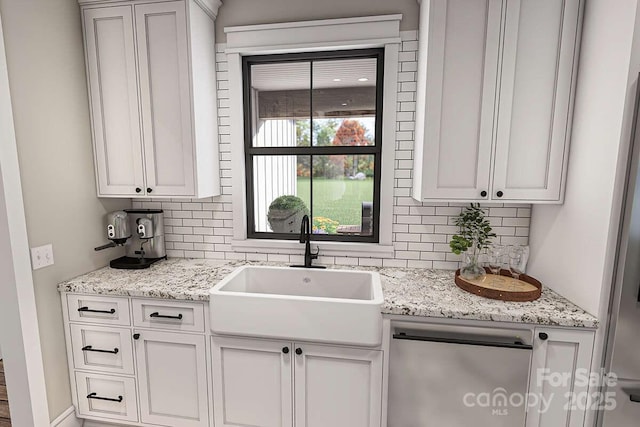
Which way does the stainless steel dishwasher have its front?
toward the camera

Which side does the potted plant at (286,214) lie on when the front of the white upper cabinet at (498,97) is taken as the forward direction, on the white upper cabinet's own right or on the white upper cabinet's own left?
on the white upper cabinet's own right

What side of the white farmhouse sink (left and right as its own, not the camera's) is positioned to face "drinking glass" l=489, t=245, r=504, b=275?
left

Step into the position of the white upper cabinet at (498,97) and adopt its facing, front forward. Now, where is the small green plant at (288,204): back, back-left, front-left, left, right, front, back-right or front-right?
right

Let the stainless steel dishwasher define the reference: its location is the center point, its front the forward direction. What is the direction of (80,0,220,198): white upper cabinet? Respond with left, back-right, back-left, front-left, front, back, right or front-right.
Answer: right

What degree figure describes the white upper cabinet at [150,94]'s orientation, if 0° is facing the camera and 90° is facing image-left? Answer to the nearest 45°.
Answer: approximately 45°

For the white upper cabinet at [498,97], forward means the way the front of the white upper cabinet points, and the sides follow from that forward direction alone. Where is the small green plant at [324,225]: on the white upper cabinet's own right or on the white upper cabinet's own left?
on the white upper cabinet's own right

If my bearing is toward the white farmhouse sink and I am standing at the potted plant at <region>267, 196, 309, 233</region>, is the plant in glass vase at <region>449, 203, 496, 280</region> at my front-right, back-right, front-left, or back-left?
front-left

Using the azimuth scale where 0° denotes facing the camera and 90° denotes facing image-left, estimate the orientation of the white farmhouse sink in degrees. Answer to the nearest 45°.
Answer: approximately 0°

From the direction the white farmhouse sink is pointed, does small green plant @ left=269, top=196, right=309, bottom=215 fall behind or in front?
behind

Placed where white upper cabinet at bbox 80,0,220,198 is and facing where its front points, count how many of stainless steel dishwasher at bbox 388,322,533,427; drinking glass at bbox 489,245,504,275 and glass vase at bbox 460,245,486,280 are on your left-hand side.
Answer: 3

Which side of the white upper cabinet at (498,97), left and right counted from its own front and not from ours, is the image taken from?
front

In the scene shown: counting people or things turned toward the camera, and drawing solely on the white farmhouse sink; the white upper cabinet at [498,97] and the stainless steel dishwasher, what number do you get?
3

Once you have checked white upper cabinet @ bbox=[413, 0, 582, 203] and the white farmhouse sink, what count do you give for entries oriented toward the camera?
2
